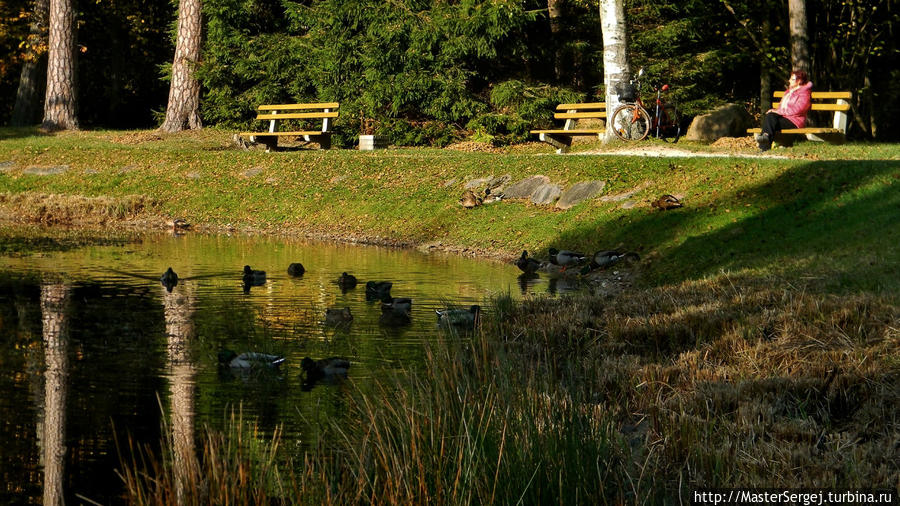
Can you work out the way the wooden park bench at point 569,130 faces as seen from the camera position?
facing the viewer and to the left of the viewer

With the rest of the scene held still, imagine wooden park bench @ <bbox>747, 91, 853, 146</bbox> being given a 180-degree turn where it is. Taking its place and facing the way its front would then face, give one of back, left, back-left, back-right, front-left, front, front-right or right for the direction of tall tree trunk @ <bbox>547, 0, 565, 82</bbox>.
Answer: left

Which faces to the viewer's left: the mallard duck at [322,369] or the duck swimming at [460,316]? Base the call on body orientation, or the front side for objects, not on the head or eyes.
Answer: the mallard duck

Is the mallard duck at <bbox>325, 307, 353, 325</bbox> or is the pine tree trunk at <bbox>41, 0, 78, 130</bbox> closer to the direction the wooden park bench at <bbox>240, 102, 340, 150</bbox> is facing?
the mallard duck

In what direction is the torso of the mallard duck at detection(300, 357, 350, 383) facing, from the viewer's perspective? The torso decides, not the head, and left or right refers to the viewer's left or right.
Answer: facing to the left of the viewer

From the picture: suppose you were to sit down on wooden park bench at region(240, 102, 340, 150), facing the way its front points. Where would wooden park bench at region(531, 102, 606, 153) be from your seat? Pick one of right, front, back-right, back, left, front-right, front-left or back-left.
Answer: left

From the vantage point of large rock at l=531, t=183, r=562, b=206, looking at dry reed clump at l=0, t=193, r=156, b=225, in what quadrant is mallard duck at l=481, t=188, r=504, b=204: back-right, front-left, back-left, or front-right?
front-right

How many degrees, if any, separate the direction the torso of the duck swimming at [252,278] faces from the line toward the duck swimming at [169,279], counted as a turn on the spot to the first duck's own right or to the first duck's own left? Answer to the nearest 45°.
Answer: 0° — it already faces it

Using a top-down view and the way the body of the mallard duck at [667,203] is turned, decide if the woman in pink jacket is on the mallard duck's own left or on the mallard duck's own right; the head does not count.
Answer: on the mallard duck's own right

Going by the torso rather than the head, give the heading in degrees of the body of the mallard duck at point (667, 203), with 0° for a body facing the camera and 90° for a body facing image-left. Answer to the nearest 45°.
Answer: approximately 90°

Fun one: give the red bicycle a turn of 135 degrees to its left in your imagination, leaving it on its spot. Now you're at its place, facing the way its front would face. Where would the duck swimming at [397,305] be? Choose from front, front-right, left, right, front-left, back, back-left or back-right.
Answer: right

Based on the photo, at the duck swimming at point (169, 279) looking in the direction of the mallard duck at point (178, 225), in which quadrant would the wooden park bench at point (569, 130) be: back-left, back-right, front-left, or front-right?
front-right

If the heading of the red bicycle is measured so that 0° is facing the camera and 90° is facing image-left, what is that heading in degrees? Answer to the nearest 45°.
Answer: approximately 45°

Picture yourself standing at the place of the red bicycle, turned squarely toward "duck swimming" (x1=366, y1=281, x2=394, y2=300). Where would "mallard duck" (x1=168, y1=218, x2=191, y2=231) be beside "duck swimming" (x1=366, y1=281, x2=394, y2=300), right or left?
right

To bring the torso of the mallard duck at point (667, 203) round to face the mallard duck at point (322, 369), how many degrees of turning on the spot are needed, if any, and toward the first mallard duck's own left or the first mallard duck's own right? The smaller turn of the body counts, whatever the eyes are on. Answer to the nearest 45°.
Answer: approximately 90° to the first mallard duck's own left

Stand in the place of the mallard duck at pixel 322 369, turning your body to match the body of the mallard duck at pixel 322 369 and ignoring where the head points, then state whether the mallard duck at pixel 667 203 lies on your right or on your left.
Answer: on your right

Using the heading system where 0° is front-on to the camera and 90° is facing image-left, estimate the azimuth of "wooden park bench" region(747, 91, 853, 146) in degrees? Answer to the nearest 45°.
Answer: approximately 45°
